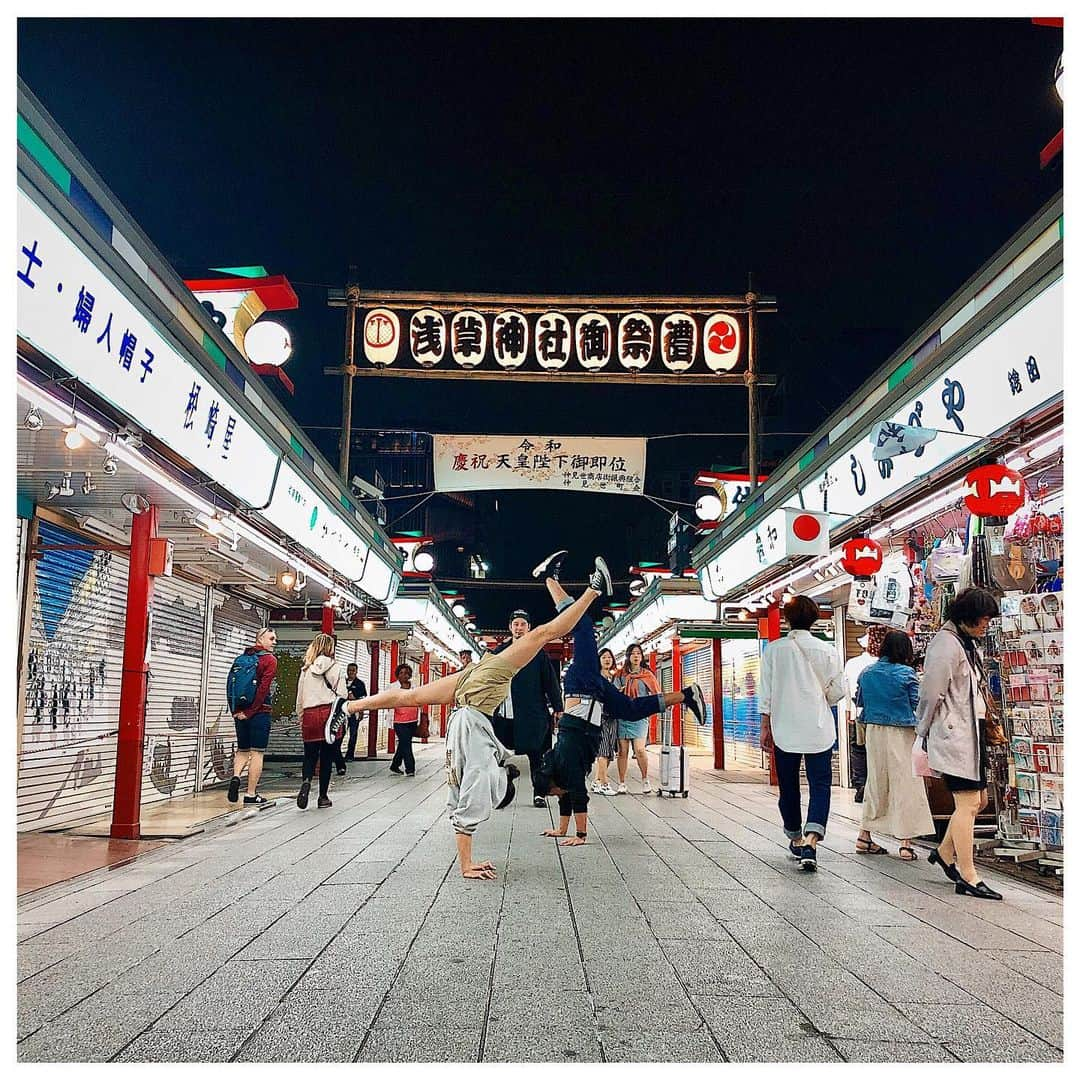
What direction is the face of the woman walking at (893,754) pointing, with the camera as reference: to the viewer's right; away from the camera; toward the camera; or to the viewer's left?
away from the camera

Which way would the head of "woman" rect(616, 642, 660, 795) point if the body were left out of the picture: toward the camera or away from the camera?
toward the camera

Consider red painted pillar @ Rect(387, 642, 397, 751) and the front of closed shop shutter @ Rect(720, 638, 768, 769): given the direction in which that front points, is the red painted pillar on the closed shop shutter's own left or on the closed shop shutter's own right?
on the closed shop shutter's own right

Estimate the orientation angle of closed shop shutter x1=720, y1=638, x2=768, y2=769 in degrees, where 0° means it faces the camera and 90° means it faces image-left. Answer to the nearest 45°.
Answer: approximately 45°

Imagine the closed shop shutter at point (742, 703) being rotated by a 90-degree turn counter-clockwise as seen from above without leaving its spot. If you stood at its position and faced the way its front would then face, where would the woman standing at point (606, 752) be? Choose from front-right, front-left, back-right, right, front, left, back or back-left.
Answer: front-right

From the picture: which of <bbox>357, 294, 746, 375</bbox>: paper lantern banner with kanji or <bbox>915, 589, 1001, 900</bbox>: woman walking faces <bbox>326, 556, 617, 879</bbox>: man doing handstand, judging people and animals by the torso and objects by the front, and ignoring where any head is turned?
the paper lantern banner with kanji

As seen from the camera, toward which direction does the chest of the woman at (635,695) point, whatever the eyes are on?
toward the camera

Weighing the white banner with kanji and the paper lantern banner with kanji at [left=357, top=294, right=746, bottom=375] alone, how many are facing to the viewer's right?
0

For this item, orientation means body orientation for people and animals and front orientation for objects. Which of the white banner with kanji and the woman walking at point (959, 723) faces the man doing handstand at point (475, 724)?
the white banner with kanji

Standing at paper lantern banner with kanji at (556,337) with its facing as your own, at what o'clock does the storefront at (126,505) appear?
The storefront is roughly at 1 o'clock from the paper lantern banner with kanji.

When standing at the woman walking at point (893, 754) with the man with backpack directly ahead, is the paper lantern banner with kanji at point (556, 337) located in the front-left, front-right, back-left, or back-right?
front-right

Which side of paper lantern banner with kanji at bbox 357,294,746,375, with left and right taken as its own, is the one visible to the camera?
front

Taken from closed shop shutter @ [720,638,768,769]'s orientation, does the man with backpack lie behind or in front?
in front
